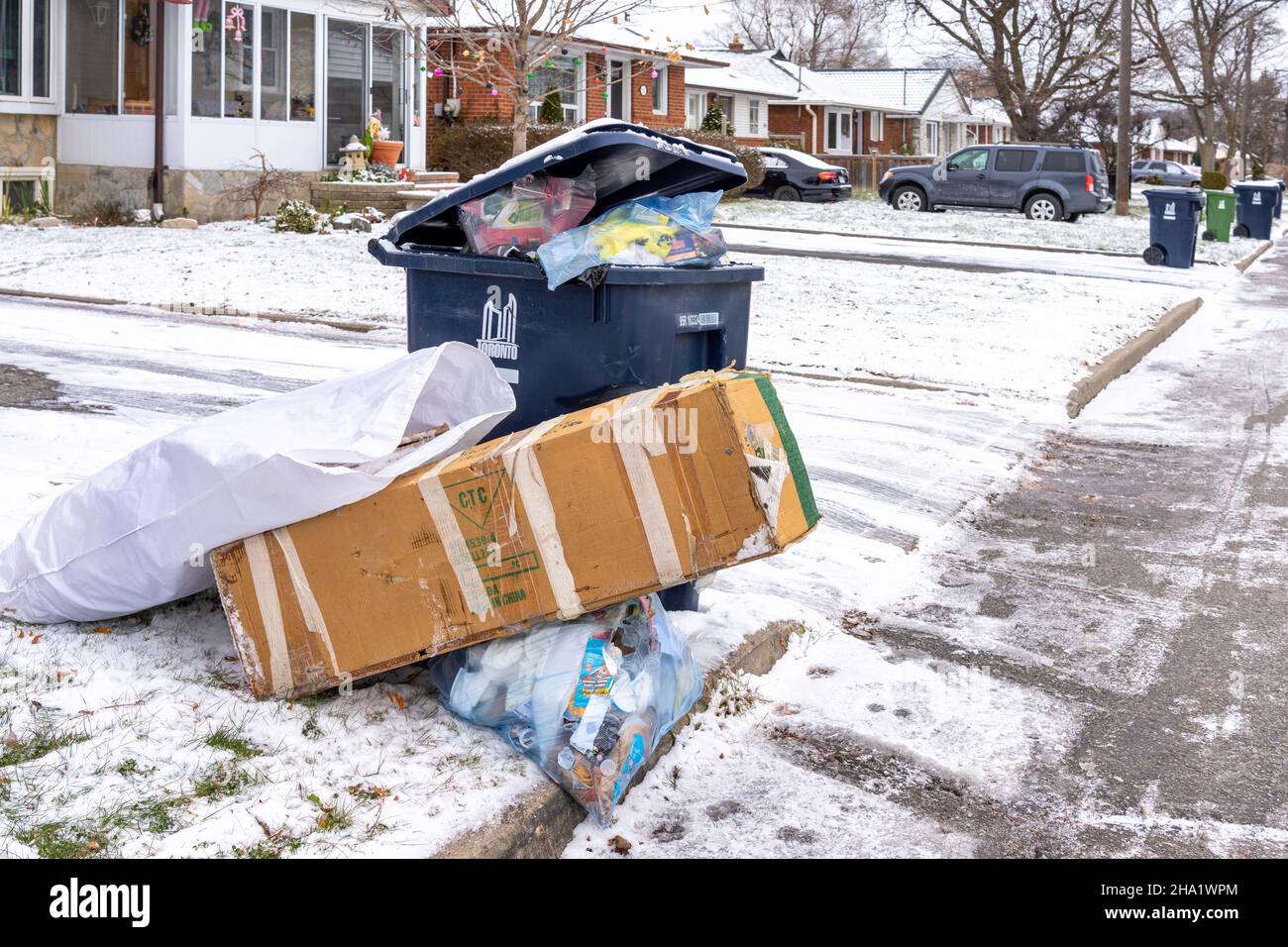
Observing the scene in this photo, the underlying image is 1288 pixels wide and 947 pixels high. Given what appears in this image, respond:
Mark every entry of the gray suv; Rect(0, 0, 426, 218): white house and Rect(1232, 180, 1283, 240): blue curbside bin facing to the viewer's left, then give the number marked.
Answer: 1

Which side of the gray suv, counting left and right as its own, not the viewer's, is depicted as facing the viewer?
left

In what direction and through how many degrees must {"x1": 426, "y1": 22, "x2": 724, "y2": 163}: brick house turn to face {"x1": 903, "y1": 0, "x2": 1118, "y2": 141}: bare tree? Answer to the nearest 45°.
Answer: approximately 90° to its left

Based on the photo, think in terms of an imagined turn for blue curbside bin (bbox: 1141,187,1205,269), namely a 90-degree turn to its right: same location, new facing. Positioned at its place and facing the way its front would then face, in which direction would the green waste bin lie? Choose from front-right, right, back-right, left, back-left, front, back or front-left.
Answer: back

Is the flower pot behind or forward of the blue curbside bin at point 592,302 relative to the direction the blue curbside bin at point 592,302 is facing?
behind

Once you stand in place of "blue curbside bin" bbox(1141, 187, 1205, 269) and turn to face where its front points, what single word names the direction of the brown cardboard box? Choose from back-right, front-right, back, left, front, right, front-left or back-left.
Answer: right

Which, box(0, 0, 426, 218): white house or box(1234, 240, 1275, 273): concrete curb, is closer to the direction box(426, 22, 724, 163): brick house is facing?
the concrete curb

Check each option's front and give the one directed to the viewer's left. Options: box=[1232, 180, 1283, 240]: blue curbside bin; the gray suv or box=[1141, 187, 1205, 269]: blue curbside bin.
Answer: the gray suv

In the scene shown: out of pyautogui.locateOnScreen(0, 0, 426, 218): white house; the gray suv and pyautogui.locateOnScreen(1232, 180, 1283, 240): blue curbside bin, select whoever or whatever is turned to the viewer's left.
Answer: the gray suv

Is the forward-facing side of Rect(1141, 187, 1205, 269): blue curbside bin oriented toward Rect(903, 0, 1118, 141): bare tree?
no

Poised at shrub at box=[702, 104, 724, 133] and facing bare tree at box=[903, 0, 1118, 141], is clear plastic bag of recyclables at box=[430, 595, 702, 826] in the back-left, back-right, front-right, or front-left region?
back-right

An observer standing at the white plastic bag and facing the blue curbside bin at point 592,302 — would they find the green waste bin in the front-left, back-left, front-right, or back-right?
front-left

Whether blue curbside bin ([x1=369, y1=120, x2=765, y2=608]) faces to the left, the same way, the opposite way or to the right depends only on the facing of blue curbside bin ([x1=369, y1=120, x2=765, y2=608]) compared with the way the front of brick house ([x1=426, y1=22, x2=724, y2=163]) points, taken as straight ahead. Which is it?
the same way

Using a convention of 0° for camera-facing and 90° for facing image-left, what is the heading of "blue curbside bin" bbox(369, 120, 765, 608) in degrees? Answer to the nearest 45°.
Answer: approximately 315°

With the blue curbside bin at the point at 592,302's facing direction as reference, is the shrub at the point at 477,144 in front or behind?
behind
